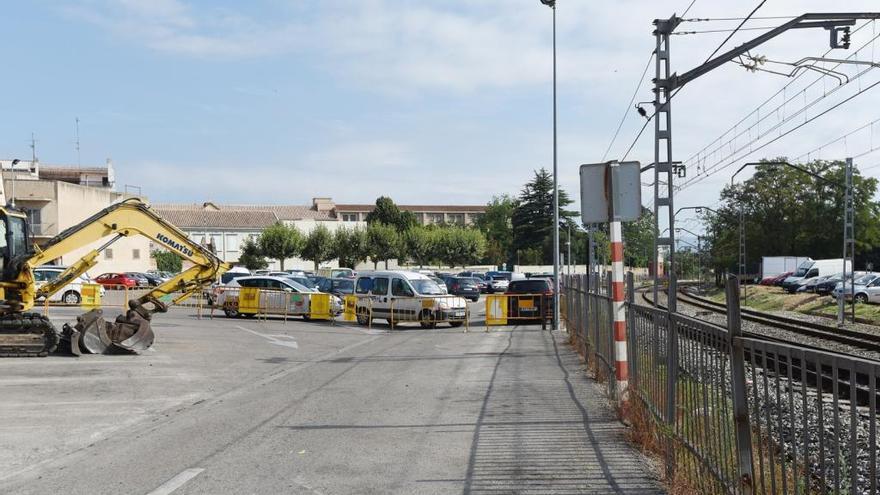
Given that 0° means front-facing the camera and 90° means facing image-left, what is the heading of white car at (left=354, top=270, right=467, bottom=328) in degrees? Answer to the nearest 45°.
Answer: approximately 315°

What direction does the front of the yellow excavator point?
to the viewer's right

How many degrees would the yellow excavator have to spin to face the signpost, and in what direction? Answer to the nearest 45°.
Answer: approximately 45° to its right

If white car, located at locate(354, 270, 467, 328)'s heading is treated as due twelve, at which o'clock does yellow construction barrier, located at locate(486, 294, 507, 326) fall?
The yellow construction barrier is roughly at 11 o'clock from the white car.
